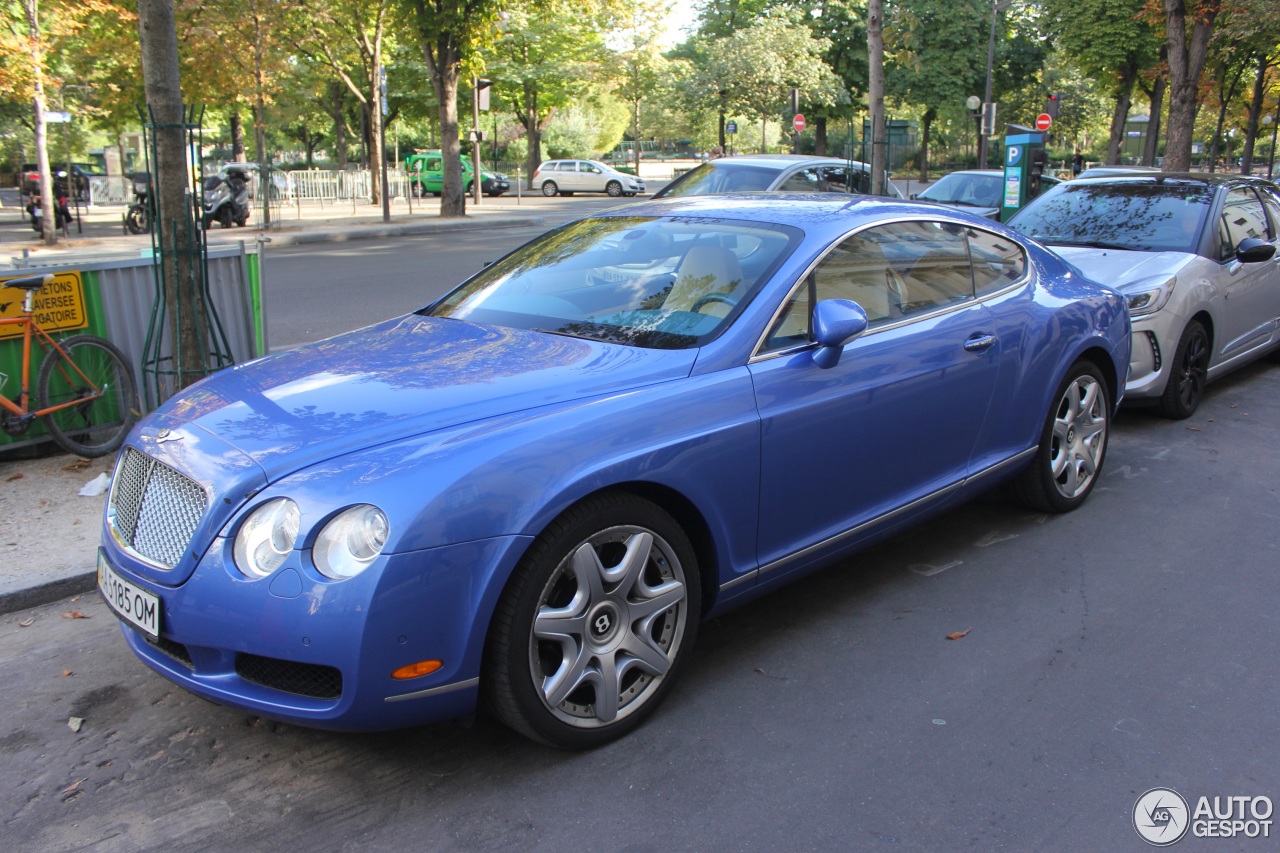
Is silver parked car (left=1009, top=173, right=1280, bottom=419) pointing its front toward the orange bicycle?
yes

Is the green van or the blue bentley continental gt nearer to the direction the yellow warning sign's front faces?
the blue bentley continental gt

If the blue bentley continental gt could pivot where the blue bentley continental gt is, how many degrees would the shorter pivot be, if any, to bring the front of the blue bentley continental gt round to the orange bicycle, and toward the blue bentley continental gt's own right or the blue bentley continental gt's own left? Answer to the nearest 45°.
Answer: approximately 90° to the blue bentley continental gt's own right

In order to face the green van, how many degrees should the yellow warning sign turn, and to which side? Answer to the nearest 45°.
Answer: approximately 180°

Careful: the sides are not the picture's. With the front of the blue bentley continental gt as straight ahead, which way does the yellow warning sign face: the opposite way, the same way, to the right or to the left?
to the left

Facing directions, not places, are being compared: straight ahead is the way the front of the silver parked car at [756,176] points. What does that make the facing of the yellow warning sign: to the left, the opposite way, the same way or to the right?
to the left

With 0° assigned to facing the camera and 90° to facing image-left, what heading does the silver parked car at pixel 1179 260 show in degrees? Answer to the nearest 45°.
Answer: approximately 45°

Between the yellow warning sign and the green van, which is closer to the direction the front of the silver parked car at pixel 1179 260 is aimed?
the yellow warning sign

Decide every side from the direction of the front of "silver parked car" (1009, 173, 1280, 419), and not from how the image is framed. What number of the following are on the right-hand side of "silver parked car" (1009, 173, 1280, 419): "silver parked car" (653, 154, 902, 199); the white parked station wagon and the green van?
3

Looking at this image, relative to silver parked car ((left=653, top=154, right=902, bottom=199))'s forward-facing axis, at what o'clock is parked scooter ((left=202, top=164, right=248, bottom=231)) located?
The parked scooter is roughly at 3 o'clock from the silver parked car.

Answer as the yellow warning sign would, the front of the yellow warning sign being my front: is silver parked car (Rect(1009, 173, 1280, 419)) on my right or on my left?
on my left

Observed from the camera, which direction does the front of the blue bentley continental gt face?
facing the viewer and to the left of the viewer

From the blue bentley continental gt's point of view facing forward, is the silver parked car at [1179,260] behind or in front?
behind
